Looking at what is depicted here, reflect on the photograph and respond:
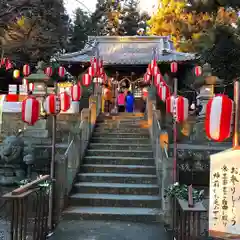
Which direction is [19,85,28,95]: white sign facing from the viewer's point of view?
toward the camera

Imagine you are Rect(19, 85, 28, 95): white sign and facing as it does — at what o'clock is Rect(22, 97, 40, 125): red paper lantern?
The red paper lantern is roughly at 12 o'clock from the white sign.

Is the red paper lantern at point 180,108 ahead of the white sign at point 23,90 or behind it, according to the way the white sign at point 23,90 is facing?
ahead

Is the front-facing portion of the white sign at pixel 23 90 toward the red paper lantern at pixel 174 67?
no

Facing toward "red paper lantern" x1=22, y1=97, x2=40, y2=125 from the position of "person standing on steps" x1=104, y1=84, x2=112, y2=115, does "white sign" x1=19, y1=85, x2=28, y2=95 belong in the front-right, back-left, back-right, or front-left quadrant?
front-right
